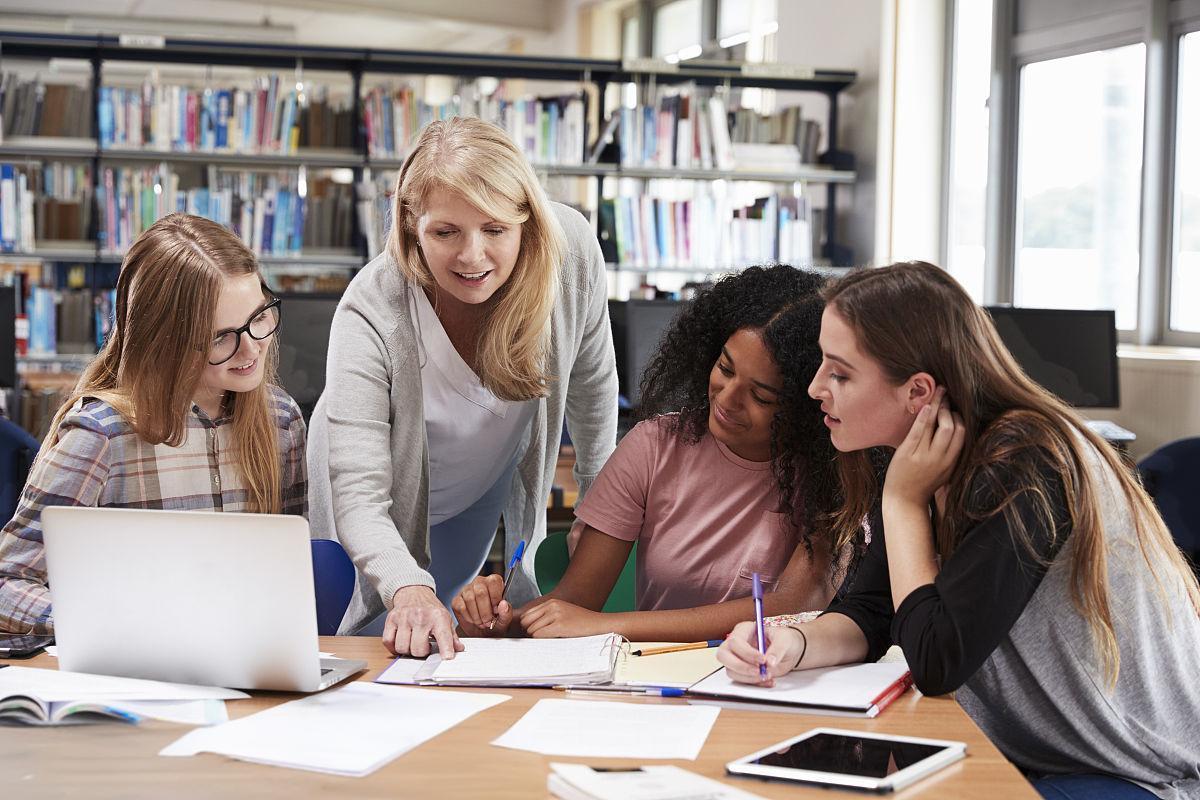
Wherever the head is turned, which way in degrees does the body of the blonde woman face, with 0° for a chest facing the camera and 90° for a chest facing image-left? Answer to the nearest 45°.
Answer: approximately 0°

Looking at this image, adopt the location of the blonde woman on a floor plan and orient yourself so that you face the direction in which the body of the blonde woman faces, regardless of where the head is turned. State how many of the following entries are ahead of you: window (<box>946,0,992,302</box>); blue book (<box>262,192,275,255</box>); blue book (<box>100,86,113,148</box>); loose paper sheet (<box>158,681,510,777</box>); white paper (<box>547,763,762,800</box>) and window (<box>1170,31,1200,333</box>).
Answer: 2

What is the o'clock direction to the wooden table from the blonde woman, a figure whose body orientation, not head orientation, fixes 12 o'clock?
The wooden table is roughly at 12 o'clock from the blonde woman.

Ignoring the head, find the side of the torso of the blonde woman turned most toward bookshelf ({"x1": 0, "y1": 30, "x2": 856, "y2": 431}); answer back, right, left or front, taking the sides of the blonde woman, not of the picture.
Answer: back

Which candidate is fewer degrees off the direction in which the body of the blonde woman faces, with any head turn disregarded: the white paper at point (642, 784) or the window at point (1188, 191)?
the white paper

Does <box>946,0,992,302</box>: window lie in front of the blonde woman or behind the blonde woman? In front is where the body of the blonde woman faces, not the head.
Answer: behind

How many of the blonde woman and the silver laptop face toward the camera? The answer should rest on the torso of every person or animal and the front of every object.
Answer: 1

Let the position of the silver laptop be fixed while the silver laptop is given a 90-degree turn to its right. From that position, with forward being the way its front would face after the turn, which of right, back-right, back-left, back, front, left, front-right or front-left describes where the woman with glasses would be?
back-left

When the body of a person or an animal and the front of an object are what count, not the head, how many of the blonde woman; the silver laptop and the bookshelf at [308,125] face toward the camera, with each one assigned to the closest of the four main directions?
2

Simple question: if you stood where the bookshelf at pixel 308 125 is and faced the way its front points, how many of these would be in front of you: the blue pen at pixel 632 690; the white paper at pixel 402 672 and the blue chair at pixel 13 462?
3

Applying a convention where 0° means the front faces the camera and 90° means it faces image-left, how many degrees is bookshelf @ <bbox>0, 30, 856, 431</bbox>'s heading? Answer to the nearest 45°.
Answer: approximately 0°
